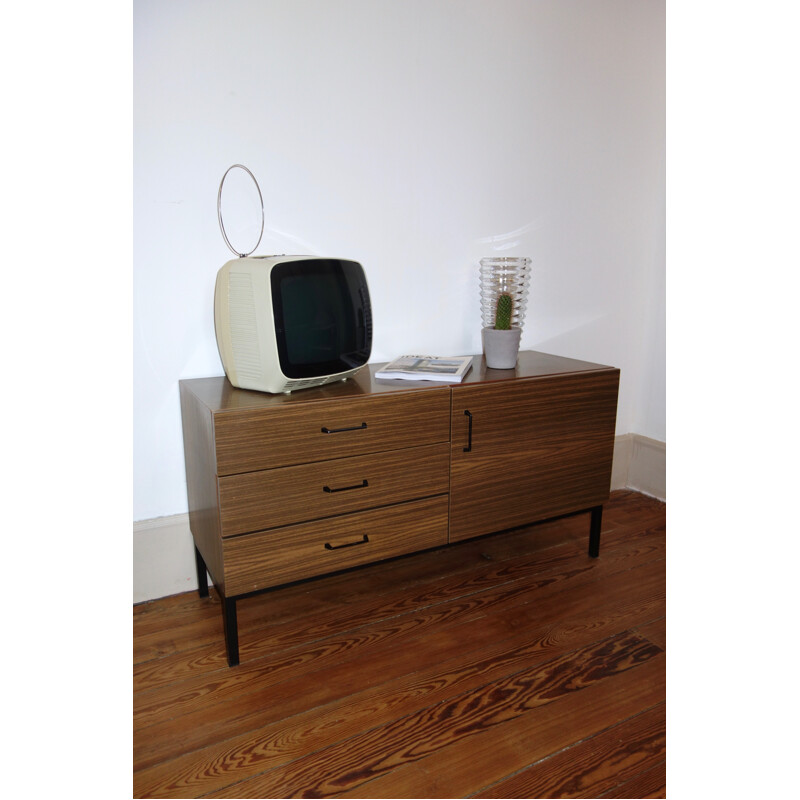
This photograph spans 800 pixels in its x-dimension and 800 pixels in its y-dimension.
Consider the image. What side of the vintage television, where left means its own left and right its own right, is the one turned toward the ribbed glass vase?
left

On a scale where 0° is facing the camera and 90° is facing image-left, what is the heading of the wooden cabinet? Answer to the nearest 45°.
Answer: approximately 315°

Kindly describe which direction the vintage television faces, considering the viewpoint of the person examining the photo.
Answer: facing the viewer and to the right of the viewer
